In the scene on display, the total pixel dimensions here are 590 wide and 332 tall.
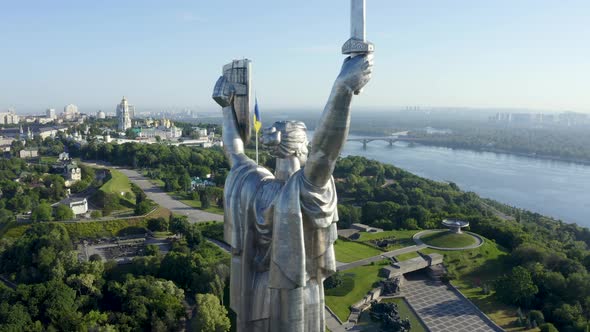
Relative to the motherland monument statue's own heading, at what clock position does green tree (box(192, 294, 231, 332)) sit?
The green tree is roughly at 10 o'clock from the motherland monument statue.

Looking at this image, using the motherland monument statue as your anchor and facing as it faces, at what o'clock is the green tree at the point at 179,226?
The green tree is roughly at 10 o'clock from the motherland monument statue.

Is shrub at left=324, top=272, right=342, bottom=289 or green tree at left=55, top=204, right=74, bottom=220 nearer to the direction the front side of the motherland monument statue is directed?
the shrub

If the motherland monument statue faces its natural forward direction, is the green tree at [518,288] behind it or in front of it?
in front

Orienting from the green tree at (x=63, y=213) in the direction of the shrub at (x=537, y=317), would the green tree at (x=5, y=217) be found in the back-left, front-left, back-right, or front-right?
back-right

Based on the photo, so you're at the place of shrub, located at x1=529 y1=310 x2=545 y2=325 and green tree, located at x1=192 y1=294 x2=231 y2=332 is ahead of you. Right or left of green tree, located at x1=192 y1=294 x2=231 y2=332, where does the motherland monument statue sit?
left

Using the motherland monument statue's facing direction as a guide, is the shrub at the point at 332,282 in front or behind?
in front

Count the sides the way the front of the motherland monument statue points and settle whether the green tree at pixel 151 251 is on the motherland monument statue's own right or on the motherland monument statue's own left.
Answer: on the motherland monument statue's own left

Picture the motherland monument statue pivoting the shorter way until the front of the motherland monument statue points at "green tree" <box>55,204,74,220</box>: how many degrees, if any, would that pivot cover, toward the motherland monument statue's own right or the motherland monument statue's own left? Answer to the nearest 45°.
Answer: approximately 90° to the motherland monument statue's own left

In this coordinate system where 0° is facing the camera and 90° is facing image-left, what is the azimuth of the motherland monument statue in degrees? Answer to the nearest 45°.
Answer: approximately 225°
